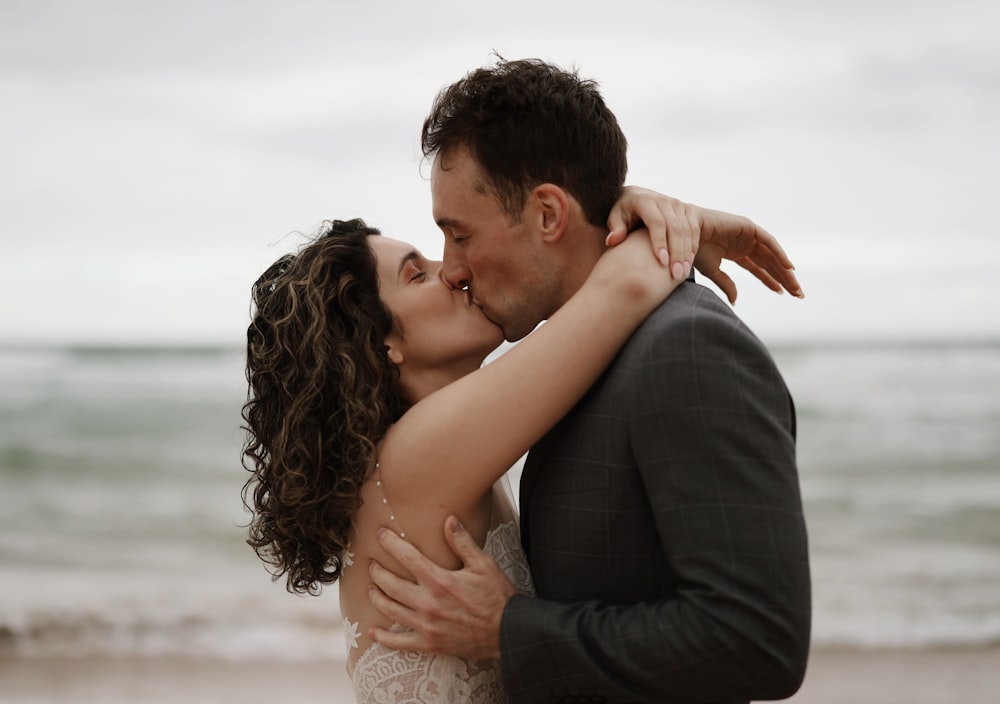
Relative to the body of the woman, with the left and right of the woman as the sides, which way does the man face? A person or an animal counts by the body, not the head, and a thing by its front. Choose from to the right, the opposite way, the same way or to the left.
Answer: the opposite way

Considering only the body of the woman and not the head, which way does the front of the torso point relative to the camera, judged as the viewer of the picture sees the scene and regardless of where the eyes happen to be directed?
to the viewer's right

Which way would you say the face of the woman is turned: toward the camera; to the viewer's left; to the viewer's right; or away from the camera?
to the viewer's right

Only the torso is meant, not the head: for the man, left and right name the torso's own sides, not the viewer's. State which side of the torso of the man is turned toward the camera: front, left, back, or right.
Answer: left

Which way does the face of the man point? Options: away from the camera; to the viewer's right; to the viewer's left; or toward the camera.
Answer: to the viewer's left

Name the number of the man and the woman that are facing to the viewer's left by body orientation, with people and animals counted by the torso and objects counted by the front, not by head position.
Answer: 1
